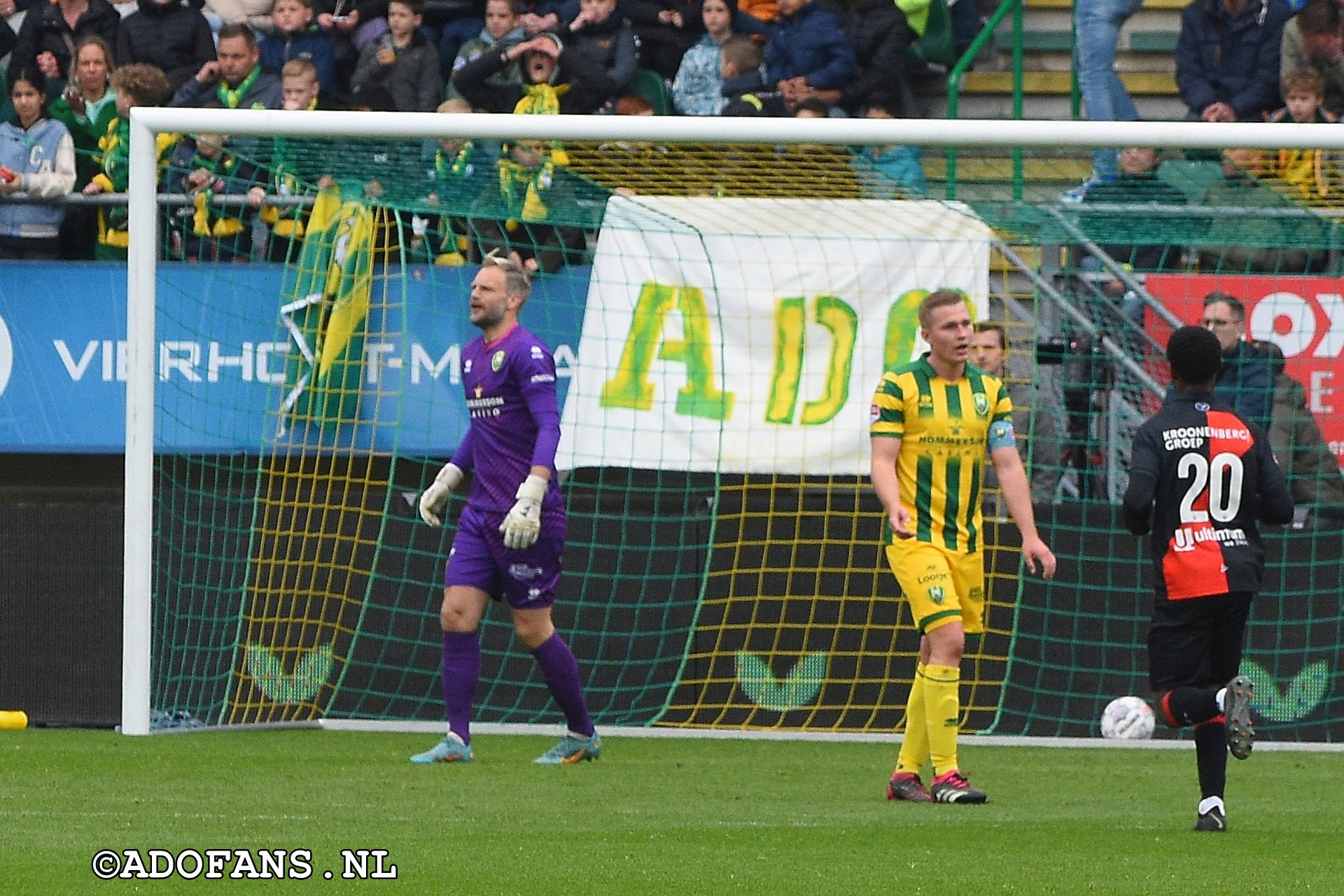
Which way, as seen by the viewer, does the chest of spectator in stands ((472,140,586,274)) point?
toward the camera

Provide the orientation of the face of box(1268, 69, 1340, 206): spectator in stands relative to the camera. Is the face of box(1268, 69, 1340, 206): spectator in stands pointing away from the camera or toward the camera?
toward the camera

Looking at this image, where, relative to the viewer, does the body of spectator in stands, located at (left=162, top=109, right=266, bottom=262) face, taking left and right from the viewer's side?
facing the viewer

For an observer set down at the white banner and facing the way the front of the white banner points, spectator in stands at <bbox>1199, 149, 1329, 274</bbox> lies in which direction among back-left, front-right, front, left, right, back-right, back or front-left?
left

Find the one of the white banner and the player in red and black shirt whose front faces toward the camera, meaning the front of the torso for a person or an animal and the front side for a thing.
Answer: the white banner

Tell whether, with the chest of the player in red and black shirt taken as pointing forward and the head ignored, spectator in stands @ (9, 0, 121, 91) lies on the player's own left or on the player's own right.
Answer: on the player's own left

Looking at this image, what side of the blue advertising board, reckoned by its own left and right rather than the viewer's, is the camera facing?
front

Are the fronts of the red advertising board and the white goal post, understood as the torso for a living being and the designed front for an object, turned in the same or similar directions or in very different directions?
same or similar directions

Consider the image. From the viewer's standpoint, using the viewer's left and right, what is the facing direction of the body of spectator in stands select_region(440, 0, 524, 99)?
facing the viewer and to the left of the viewer

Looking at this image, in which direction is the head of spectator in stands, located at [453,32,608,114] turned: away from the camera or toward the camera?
toward the camera

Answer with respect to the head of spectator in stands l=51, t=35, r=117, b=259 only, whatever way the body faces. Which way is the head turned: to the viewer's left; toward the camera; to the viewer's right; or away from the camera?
toward the camera

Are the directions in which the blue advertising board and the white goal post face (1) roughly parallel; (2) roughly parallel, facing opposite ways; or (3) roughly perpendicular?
roughly parallel

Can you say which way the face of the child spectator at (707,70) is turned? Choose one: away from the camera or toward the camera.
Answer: toward the camera

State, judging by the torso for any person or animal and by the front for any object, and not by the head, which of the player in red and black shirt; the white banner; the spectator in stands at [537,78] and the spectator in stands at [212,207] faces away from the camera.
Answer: the player in red and black shirt

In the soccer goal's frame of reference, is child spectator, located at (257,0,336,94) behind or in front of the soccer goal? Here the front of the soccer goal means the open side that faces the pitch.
behind

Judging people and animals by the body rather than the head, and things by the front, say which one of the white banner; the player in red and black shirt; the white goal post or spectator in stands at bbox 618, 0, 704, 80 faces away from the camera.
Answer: the player in red and black shirt

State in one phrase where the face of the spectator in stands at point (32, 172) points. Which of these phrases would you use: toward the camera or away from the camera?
toward the camera

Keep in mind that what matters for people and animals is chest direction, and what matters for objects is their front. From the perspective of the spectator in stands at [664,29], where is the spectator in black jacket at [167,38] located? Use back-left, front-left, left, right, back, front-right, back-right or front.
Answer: right
